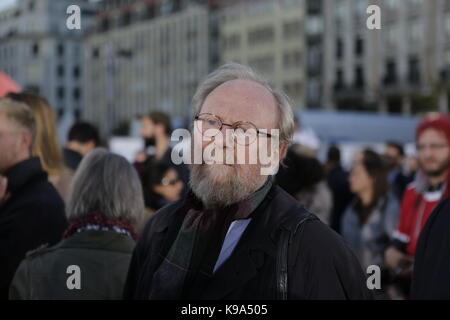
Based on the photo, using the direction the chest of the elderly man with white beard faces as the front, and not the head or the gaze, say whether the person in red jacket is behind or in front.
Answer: behind

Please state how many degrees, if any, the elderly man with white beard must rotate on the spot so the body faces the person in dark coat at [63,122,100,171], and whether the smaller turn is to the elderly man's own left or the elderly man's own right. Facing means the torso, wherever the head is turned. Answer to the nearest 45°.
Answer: approximately 135° to the elderly man's own right

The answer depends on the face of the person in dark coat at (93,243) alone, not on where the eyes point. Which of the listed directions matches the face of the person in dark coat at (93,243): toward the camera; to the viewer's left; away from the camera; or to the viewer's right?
away from the camera

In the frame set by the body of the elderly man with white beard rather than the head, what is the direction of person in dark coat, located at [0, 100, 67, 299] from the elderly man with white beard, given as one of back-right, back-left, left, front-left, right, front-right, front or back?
right
